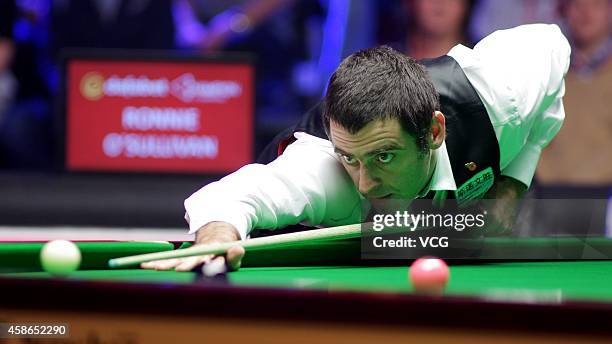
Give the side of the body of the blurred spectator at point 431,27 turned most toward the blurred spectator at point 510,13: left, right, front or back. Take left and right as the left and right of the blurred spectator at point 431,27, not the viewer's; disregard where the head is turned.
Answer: left

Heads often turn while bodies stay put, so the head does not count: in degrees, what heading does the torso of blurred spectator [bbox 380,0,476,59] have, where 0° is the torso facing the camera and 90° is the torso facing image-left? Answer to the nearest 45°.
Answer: approximately 0°

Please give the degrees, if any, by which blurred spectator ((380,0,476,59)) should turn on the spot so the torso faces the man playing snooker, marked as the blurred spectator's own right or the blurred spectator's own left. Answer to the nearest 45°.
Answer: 0° — they already face them

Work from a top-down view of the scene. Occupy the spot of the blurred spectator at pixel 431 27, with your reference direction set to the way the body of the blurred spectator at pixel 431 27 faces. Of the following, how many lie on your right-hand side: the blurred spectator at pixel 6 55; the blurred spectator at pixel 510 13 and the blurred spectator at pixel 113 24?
2

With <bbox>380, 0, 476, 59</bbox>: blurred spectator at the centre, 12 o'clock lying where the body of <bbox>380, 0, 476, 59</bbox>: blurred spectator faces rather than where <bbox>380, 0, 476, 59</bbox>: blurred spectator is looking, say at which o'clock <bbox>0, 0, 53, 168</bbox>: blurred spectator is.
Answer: <bbox>0, 0, 53, 168</bbox>: blurred spectator is roughly at 3 o'clock from <bbox>380, 0, 476, 59</bbox>: blurred spectator.

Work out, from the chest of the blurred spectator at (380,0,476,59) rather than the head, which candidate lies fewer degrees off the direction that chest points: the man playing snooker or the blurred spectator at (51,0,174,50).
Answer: the man playing snooker

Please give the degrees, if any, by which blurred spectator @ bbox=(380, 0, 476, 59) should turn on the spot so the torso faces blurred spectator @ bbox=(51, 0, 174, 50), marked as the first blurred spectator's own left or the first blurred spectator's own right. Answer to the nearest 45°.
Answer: approximately 90° to the first blurred spectator's own right

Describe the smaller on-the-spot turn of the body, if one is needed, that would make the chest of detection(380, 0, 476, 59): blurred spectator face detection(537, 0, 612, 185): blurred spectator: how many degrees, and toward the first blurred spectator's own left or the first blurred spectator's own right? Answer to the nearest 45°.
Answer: approximately 90° to the first blurred spectator's own left

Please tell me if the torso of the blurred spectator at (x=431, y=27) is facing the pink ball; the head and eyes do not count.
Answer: yes

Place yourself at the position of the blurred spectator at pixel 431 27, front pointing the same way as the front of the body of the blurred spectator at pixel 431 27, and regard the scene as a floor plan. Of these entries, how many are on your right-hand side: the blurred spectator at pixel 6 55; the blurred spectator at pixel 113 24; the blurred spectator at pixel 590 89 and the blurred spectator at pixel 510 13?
2
